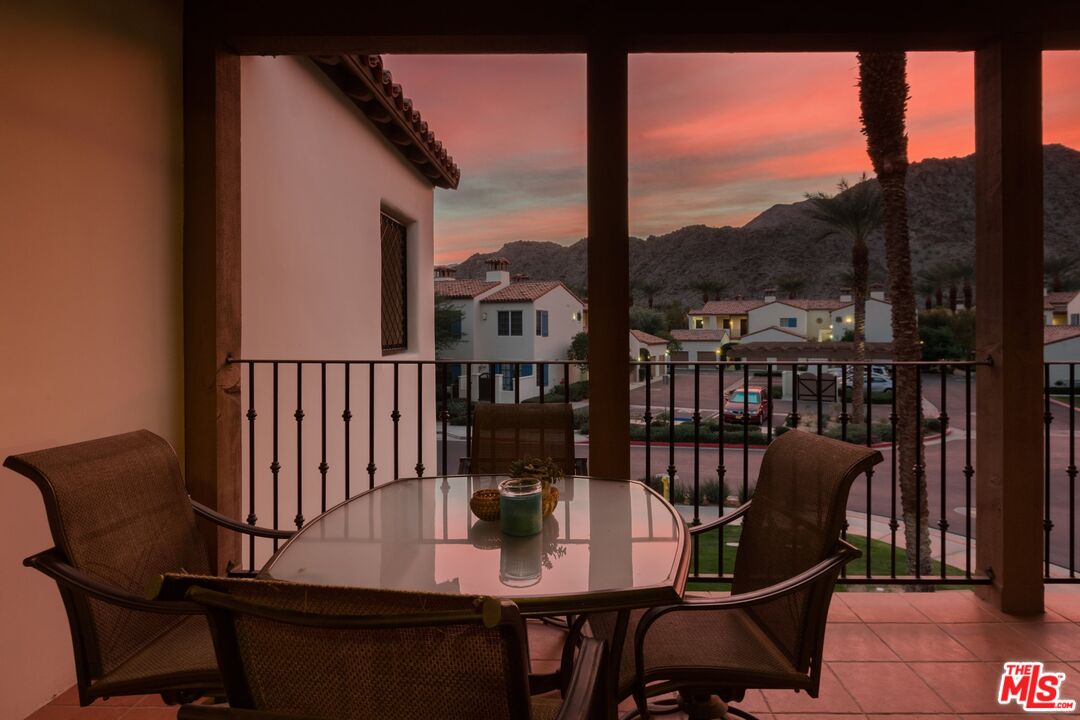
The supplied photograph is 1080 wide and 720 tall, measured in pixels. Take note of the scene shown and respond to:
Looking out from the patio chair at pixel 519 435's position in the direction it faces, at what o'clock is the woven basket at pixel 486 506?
The woven basket is roughly at 12 o'clock from the patio chair.

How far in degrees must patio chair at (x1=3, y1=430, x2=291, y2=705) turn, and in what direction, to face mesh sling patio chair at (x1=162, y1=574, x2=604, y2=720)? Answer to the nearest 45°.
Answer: approximately 45° to its right

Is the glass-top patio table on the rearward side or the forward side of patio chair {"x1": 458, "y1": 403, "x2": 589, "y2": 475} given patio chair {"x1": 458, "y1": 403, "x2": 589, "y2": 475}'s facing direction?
on the forward side

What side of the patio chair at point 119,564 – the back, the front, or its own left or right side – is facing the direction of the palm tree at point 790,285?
left

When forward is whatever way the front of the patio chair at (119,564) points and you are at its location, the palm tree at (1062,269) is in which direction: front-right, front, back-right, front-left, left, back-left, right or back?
front-left

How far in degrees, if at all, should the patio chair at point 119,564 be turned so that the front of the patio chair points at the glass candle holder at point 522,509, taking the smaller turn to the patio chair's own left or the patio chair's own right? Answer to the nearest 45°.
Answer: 0° — it already faces it

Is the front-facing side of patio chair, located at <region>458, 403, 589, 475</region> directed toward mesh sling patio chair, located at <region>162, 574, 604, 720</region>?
yes

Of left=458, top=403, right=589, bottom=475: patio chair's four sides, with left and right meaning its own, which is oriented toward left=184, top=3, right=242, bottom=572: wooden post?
right

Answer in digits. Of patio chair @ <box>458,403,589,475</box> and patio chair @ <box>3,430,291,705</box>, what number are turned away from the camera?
0

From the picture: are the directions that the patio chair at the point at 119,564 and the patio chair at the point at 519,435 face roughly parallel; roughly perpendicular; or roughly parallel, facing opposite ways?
roughly perpendicular

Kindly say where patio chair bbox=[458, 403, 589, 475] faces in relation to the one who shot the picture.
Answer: facing the viewer

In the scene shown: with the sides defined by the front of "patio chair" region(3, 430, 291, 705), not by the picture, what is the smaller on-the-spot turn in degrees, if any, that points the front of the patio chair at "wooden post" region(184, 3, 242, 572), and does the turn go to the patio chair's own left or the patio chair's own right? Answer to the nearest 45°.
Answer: approximately 135° to the patio chair's own left

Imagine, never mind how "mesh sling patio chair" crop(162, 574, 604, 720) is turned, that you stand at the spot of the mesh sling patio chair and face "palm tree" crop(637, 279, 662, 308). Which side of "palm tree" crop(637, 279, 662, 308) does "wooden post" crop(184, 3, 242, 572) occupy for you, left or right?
left
